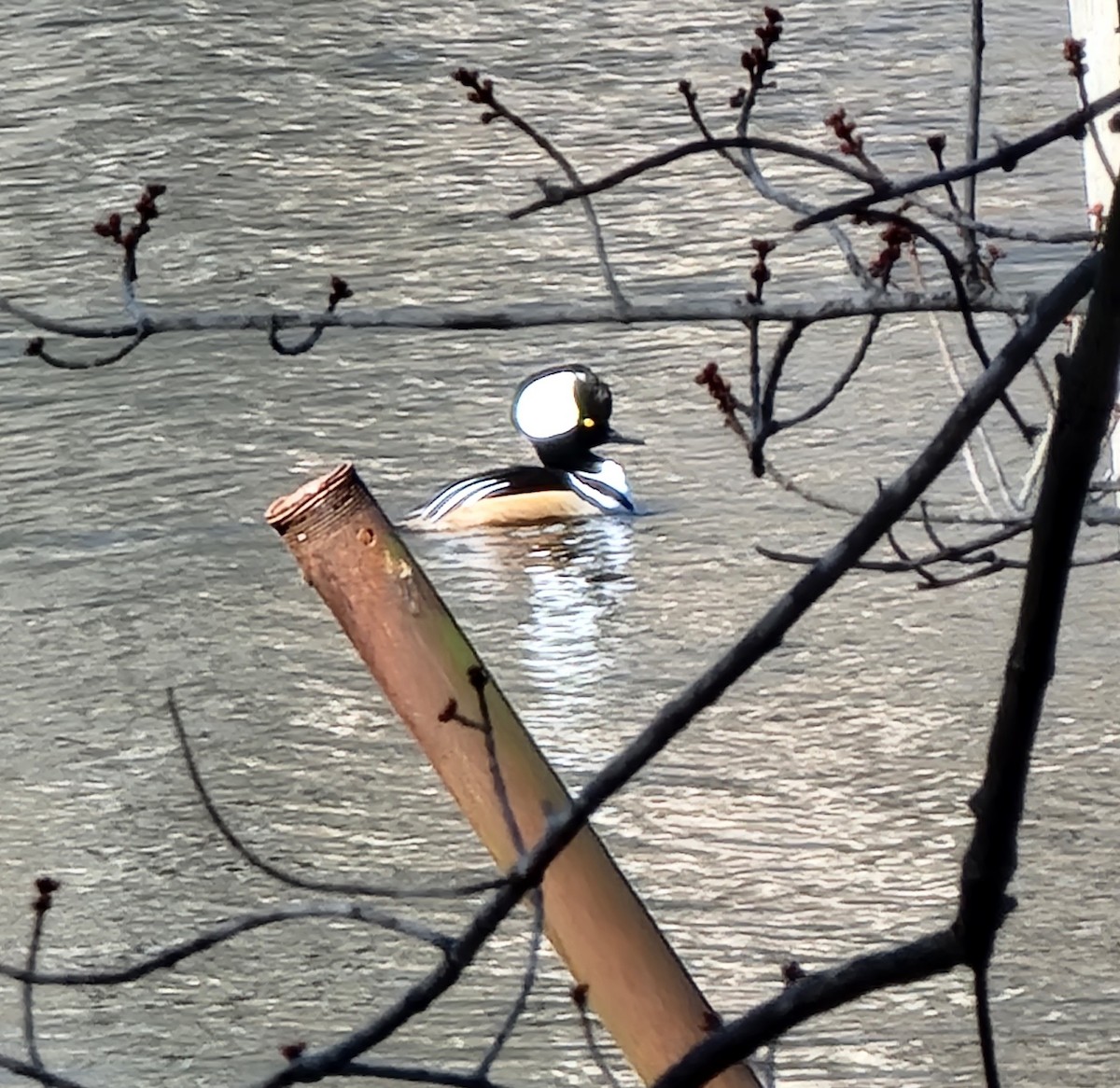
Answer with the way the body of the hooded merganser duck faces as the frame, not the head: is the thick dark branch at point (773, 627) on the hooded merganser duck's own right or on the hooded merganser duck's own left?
on the hooded merganser duck's own right

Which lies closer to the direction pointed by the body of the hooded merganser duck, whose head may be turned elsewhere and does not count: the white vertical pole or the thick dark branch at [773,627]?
the white vertical pole

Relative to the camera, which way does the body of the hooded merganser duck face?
to the viewer's right

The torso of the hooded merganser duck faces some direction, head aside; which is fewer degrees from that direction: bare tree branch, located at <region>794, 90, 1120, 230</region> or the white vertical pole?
the white vertical pole

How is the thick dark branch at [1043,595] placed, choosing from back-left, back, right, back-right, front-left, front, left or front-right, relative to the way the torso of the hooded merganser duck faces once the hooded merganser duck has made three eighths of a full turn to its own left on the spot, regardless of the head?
back-left

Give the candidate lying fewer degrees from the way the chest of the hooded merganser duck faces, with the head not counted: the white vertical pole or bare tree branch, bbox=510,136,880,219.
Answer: the white vertical pole

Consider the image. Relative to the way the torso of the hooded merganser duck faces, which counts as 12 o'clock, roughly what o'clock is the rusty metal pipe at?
The rusty metal pipe is roughly at 3 o'clock from the hooded merganser duck.

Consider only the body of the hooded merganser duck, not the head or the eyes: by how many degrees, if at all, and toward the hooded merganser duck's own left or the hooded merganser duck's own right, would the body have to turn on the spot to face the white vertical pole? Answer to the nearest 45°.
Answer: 0° — it already faces it

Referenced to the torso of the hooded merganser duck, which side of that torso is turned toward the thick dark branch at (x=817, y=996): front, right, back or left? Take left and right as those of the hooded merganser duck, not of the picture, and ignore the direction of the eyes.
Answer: right

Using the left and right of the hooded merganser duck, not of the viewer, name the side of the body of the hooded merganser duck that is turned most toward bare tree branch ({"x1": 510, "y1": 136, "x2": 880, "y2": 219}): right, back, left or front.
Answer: right
